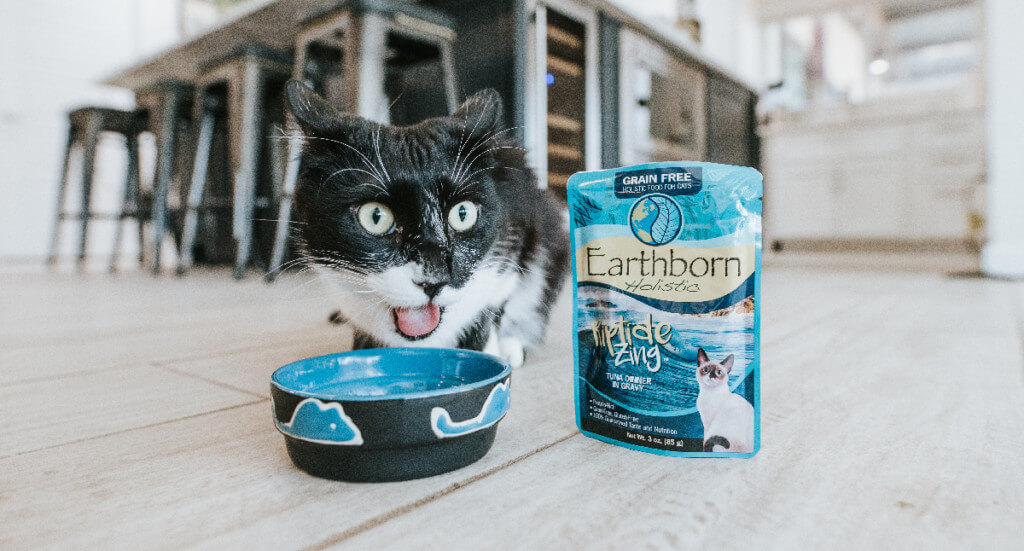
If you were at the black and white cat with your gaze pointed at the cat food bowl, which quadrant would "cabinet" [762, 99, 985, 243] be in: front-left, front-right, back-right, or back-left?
back-left

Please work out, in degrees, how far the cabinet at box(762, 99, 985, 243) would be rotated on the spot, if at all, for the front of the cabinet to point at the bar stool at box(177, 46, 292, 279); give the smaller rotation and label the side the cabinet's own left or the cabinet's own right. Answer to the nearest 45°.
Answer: approximately 45° to the cabinet's own right

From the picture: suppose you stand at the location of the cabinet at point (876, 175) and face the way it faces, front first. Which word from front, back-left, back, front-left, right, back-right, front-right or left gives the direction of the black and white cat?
front

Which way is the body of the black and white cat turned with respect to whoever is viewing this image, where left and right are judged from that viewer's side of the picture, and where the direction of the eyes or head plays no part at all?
facing the viewer

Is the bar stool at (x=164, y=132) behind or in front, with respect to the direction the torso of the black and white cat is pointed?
behind

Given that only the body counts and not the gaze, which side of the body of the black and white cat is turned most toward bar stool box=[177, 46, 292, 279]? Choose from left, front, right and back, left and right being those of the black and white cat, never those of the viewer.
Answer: back

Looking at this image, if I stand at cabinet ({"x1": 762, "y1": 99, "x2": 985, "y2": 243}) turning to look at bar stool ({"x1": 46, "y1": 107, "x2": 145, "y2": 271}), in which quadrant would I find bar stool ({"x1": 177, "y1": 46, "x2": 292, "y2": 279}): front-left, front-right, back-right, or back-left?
front-left

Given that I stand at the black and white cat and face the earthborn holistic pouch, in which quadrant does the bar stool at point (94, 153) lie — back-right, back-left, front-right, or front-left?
back-left

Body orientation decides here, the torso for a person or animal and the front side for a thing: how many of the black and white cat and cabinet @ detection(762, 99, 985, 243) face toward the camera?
2

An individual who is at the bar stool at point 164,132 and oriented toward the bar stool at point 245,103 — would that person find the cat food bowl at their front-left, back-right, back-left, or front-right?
front-right

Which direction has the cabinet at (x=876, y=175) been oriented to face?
toward the camera

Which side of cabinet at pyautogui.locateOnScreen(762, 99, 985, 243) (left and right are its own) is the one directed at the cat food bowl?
front

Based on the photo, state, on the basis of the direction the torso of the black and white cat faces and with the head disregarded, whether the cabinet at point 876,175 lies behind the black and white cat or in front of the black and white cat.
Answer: behind
